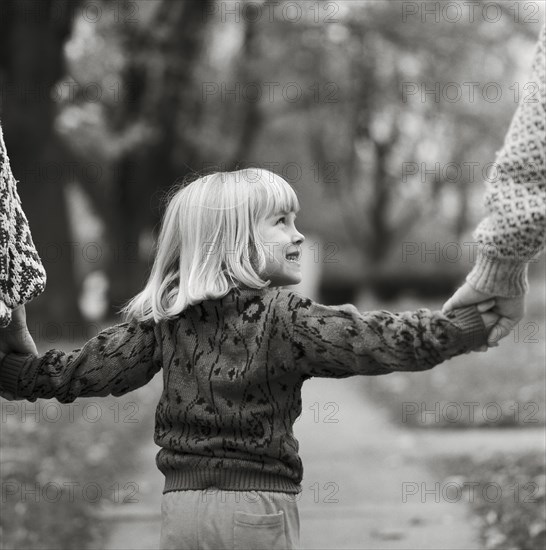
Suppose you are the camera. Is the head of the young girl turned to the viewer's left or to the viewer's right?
to the viewer's right

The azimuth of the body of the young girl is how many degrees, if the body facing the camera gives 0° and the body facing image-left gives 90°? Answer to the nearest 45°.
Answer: approximately 180°

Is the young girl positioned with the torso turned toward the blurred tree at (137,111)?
yes
